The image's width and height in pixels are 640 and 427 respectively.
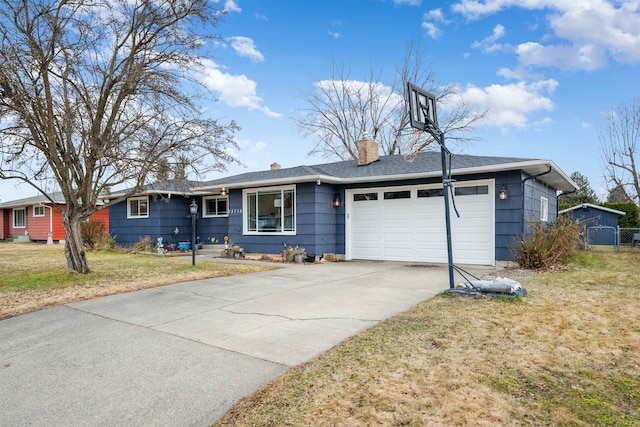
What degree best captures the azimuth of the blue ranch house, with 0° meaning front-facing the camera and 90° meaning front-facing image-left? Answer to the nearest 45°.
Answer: approximately 45°

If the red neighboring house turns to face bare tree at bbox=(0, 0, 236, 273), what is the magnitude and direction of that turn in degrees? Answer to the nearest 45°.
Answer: approximately 45° to its left

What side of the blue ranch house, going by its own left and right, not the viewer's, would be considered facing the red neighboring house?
right

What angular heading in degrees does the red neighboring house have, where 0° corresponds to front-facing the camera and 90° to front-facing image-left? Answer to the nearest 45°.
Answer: approximately 45°

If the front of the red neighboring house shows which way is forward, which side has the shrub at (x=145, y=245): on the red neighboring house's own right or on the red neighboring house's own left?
on the red neighboring house's own left
